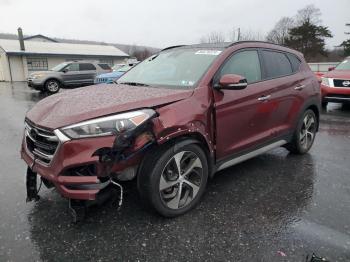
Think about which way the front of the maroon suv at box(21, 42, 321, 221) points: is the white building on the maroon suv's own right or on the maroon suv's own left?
on the maroon suv's own right

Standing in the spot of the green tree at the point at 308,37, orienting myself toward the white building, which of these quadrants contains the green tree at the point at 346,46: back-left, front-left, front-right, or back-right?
back-left

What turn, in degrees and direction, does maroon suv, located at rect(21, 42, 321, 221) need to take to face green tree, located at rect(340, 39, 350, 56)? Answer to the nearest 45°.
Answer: approximately 180°

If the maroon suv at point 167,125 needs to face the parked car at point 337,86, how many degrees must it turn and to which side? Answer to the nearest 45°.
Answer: approximately 180°

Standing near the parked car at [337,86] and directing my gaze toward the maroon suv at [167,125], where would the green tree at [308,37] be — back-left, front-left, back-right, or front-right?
back-right

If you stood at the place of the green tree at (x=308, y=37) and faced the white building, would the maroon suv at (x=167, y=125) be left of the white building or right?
left

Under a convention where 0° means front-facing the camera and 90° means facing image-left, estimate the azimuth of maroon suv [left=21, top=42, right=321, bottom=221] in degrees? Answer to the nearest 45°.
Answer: approximately 45°

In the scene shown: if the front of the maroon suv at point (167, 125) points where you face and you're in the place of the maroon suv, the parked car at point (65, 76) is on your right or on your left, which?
on your right

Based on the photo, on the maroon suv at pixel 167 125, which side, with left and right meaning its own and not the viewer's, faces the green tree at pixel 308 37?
back
